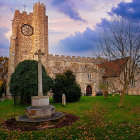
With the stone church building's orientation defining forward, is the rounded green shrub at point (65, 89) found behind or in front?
in front

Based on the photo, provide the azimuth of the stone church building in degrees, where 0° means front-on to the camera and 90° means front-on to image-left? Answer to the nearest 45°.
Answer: approximately 0°

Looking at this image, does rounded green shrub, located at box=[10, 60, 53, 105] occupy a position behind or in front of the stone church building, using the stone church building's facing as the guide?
in front
